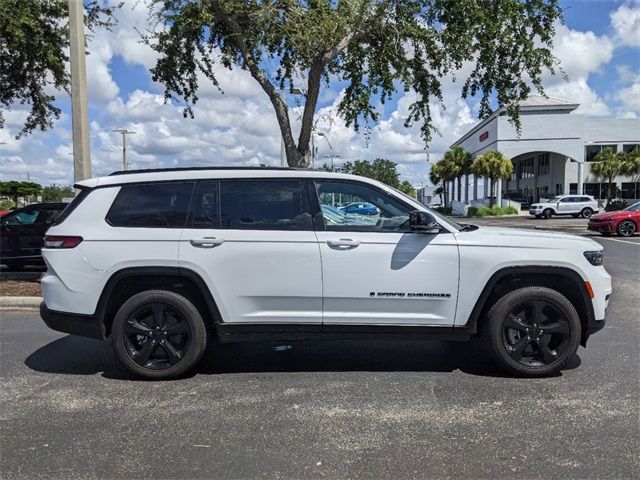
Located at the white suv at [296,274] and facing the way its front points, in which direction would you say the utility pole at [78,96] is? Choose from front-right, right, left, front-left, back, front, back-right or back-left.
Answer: back-left

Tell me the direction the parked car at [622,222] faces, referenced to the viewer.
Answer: facing the viewer and to the left of the viewer

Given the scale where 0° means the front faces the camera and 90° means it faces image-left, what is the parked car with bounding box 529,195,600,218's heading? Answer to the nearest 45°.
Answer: approximately 45°

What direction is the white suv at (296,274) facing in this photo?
to the viewer's right

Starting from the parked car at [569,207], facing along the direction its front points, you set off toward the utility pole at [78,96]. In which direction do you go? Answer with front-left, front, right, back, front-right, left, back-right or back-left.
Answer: front-left

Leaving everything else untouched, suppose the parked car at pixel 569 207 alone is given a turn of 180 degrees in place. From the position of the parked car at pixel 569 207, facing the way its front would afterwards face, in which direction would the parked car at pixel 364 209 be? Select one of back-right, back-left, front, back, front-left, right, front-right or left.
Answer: back-right

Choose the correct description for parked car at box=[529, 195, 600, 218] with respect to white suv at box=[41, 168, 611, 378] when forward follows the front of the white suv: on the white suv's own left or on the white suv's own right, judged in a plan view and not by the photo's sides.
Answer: on the white suv's own left

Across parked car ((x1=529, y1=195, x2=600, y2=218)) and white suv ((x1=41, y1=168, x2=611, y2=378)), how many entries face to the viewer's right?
1

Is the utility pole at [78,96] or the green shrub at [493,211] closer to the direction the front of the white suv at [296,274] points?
the green shrub

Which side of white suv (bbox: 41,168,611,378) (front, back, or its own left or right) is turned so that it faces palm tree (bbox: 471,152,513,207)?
left

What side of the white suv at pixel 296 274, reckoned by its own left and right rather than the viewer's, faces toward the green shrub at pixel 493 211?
left

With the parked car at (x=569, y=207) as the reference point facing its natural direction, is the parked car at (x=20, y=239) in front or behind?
in front

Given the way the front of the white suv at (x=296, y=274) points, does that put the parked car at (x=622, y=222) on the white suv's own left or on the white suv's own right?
on the white suv's own left

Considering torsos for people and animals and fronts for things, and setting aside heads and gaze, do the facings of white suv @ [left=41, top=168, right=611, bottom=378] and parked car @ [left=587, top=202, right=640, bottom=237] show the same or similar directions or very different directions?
very different directions

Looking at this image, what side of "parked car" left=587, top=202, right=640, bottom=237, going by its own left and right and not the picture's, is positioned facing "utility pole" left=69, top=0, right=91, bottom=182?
front
